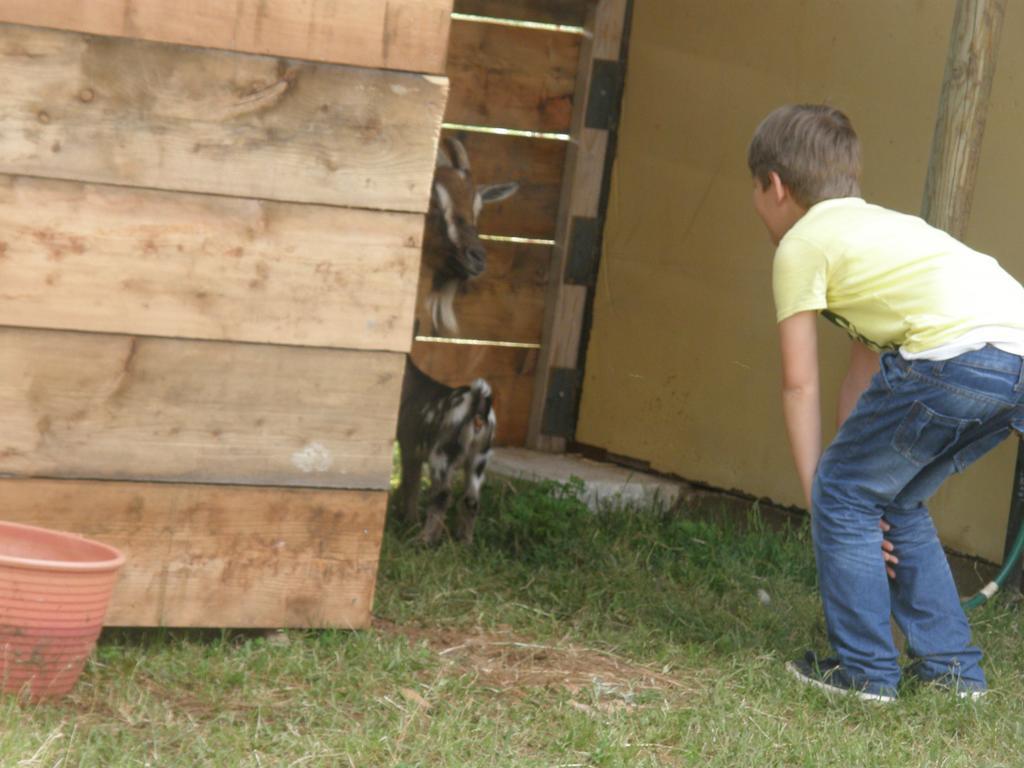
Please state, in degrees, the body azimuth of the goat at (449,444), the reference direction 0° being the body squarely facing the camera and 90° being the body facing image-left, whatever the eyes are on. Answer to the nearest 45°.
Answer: approximately 135°

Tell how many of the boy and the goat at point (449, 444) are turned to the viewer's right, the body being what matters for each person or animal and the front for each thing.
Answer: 0

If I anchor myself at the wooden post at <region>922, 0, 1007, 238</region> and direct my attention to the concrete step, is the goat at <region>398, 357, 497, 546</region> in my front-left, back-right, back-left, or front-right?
front-left

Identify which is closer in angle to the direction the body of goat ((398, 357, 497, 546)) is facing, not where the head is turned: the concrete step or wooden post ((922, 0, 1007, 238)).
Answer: the concrete step

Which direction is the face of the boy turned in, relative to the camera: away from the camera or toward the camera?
away from the camera

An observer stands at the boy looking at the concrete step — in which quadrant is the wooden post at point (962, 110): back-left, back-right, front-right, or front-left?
front-right

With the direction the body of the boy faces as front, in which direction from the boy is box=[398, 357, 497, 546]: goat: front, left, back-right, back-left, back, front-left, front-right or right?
front

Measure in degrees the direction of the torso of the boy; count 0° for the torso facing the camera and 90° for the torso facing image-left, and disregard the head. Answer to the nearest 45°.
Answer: approximately 135°

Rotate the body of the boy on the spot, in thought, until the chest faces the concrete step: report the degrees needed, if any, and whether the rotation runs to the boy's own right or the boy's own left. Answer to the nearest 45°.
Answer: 0° — they already face it

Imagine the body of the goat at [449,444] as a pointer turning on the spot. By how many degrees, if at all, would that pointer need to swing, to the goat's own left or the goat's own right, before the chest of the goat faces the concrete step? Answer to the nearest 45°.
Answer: approximately 90° to the goat's own right
